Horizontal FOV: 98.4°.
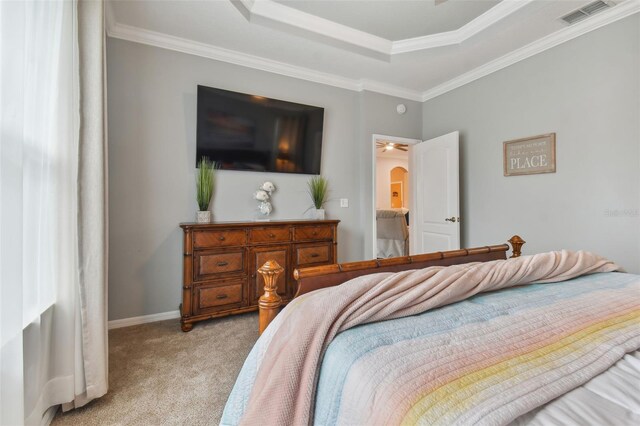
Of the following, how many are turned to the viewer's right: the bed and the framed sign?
0

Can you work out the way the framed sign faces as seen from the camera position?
facing the viewer and to the left of the viewer

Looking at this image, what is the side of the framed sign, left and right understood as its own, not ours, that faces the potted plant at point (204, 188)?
front

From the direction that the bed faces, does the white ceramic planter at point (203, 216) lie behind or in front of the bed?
in front

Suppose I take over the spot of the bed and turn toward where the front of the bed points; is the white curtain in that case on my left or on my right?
on my left

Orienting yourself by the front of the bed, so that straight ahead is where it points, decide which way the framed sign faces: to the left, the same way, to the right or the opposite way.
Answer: to the left

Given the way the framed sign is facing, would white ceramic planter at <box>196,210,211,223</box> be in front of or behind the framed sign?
in front

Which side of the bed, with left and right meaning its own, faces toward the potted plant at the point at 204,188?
front

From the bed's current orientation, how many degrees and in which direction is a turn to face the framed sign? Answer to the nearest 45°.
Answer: approximately 45° to its right

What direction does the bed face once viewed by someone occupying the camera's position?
facing away from the viewer and to the left of the viewer
